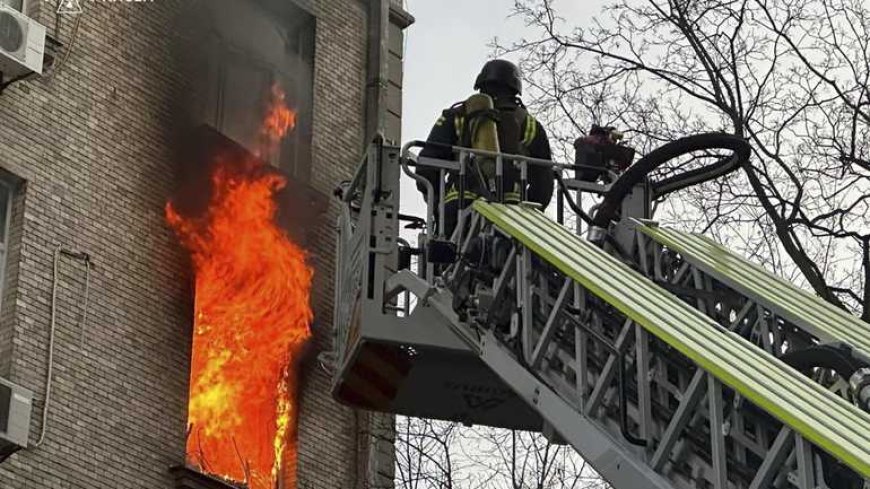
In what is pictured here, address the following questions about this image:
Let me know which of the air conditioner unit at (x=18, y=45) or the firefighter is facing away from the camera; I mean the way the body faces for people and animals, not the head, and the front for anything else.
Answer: the firefighter

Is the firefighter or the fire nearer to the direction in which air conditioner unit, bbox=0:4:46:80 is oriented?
the firefighter

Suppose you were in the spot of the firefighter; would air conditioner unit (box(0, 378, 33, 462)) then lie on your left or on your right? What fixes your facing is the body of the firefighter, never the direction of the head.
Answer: on your left

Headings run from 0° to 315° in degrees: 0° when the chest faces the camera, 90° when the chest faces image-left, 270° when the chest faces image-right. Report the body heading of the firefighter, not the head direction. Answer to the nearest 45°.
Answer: approximately 180°

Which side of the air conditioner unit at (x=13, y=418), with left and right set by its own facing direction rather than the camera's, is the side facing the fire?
left

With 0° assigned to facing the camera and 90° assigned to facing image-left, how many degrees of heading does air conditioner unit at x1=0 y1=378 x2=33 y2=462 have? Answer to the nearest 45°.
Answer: approximately 315°

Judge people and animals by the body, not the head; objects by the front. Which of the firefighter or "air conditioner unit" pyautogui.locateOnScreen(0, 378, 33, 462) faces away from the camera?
the firefighter

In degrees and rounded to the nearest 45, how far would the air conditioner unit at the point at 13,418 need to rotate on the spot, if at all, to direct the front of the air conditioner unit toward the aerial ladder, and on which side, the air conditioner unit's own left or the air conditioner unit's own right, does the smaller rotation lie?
0° — it already faces it

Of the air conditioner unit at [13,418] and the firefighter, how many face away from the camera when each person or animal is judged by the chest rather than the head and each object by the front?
1

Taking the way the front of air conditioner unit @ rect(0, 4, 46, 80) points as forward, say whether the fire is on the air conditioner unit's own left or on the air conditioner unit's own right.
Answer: on the air conditioner unit's own left
